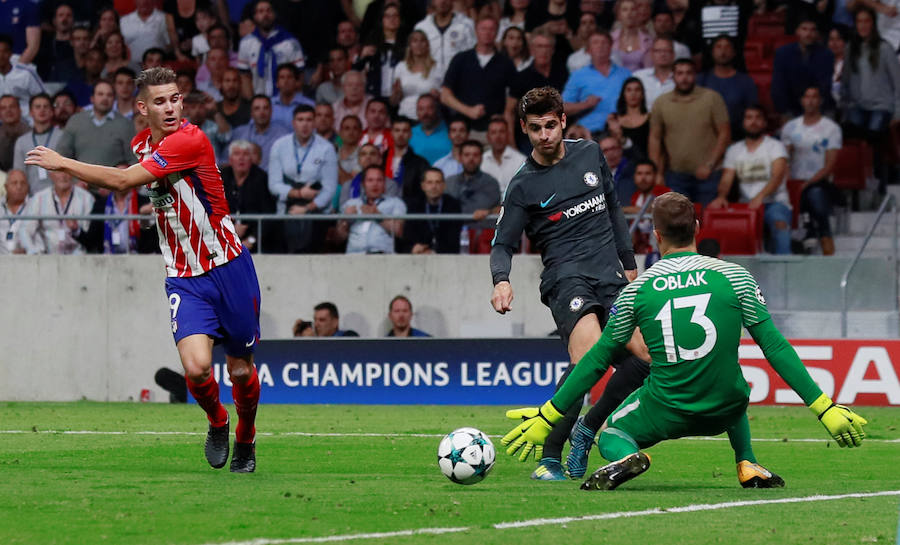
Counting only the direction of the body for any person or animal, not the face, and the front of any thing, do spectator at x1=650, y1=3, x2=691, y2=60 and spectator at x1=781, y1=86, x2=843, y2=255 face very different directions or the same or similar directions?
same or similar directions

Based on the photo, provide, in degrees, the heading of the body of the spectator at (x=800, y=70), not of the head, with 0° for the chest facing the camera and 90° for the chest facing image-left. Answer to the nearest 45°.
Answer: approximately 0°

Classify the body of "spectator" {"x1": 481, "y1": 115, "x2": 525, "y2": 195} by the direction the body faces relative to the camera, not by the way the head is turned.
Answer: toward the camera

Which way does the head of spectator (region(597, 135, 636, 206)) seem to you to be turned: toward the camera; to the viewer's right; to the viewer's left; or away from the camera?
toward the camera

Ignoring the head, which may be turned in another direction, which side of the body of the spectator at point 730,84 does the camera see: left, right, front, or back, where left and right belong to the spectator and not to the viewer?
front

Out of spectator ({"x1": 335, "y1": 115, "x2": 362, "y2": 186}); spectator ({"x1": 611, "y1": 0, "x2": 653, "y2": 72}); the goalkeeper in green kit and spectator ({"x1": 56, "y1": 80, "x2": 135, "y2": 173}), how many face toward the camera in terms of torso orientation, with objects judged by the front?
3

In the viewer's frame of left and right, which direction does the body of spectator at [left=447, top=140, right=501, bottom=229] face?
facing the viewer

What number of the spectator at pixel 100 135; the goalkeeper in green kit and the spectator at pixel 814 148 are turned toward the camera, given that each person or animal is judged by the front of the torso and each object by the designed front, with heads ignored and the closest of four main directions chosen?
2

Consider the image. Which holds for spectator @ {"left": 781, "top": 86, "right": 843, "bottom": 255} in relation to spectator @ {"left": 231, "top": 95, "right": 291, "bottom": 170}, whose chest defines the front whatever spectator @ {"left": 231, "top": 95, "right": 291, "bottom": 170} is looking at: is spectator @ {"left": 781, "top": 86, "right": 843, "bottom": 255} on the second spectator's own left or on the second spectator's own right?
on the second spectator's own left

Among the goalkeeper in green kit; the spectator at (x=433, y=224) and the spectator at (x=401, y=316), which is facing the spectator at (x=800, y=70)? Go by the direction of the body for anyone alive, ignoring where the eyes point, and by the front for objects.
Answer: the goalkeeper in green kit

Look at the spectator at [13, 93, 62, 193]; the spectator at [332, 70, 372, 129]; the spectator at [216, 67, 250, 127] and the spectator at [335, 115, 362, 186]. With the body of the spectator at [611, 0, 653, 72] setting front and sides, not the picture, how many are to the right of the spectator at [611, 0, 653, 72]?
4

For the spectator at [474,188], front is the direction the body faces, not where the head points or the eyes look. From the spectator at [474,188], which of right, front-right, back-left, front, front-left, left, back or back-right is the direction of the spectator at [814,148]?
left

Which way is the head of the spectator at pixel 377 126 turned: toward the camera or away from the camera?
toward the camera

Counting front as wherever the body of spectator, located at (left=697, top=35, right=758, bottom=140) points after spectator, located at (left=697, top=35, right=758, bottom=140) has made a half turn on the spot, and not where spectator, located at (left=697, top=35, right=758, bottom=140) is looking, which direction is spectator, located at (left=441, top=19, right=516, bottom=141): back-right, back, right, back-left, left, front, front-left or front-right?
left

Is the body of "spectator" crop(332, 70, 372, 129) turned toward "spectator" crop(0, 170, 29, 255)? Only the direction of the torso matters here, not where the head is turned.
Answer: no

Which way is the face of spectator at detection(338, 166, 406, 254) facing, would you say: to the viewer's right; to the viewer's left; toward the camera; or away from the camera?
toward the camera

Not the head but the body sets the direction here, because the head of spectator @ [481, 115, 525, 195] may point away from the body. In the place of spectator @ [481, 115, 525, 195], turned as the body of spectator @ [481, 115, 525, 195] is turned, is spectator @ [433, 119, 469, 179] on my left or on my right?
on my right

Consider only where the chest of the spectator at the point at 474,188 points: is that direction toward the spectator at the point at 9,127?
no

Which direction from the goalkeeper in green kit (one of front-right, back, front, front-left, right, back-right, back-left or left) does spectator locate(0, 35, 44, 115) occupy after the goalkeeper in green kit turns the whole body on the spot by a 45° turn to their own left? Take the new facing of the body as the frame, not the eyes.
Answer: front

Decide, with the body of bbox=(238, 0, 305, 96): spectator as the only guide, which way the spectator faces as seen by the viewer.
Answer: toward the camera

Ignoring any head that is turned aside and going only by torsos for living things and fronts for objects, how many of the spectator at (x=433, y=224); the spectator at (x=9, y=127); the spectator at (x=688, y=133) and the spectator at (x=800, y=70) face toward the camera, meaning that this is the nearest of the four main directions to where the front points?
4
